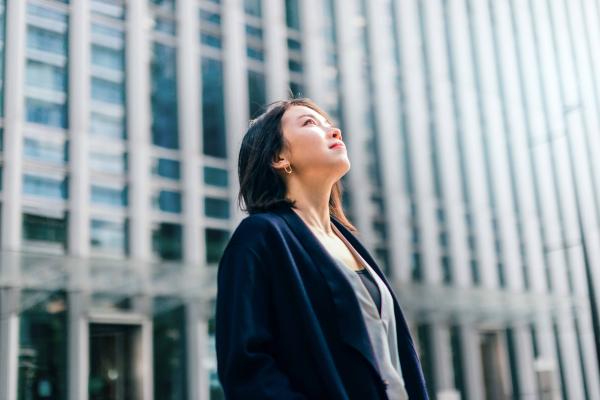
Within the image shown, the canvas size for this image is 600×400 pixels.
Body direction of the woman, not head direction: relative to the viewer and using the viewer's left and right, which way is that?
facing the viewer and to the right of the viewer
